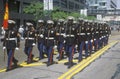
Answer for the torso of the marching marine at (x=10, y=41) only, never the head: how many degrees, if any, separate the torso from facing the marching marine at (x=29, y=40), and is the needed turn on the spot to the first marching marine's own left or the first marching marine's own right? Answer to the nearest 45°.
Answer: approximately 180°

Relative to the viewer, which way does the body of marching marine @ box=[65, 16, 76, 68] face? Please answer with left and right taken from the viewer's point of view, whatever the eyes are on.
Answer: facing the viewer and to the left of the viewer

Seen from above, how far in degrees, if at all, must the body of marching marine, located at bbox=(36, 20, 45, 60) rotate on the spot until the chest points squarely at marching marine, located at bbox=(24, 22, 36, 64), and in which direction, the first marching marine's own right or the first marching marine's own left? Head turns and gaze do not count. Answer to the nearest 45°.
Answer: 0° — they already face them

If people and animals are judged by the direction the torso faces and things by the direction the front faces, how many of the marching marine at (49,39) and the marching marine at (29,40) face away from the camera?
0

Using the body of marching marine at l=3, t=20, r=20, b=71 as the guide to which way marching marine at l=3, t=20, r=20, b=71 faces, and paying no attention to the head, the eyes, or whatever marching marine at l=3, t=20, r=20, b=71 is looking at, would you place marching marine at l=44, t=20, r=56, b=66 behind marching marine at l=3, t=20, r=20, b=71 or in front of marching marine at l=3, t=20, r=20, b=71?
behind

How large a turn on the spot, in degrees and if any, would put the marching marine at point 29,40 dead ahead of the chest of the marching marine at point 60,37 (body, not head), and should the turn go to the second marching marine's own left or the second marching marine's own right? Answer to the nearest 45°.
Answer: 0° — they already face them
